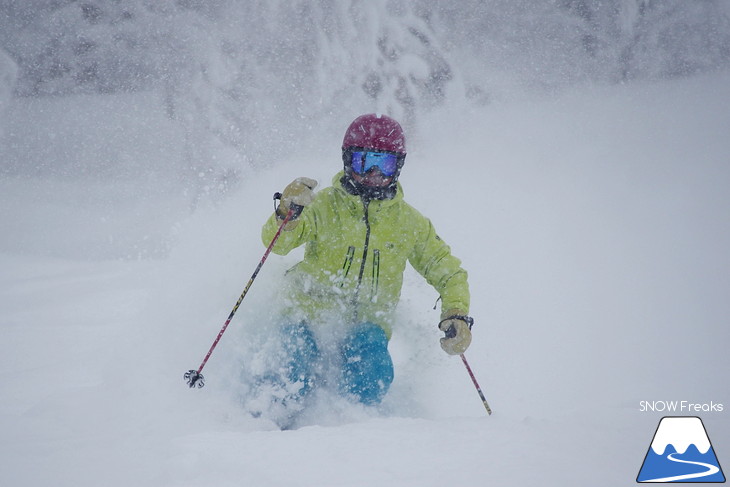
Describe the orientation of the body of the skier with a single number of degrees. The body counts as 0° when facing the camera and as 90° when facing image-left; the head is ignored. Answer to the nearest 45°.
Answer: approximately 0°
